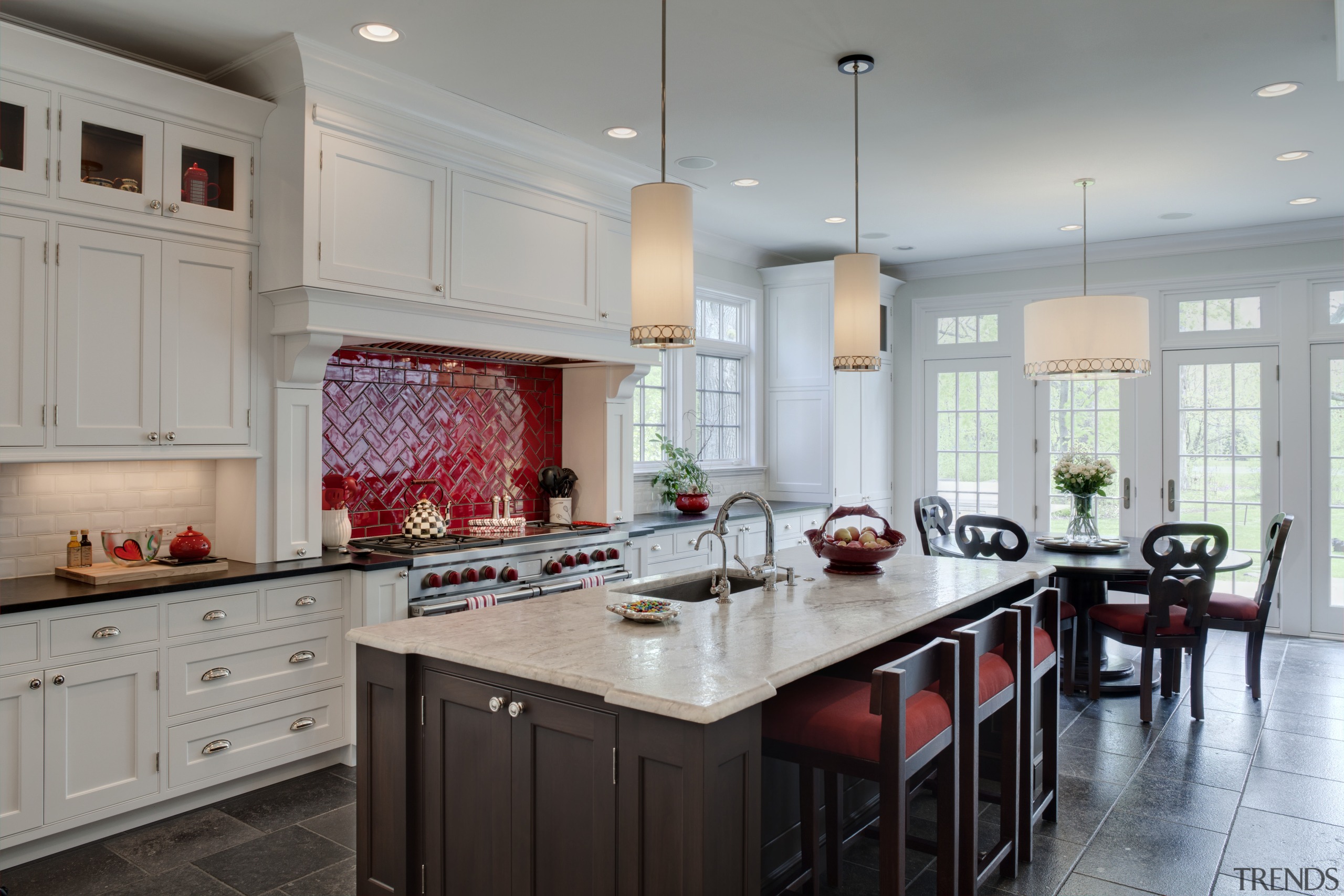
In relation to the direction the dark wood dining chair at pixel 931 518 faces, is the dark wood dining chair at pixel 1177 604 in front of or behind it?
in front

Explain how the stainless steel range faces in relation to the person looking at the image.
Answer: facing the viewer and to the right of the viewer

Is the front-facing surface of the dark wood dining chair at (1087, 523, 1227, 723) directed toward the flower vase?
yes

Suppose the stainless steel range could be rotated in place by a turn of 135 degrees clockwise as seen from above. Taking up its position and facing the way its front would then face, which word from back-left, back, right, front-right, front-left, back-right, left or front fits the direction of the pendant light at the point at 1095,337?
back

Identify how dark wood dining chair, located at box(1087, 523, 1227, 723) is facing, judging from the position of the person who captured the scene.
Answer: facing away from the viewer and to the left of the viewer

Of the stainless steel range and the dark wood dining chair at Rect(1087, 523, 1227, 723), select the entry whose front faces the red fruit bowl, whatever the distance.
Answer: the stainless steel range

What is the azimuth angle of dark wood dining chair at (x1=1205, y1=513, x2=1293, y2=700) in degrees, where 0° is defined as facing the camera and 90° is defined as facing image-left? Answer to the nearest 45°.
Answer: approximately 90°

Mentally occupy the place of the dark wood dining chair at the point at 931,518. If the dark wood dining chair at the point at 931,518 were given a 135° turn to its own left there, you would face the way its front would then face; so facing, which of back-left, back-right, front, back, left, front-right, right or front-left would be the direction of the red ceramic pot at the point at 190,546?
back-left

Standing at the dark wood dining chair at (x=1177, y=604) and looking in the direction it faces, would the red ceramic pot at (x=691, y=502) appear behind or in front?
in front

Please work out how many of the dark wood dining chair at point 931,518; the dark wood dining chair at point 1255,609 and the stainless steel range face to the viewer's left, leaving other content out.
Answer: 1

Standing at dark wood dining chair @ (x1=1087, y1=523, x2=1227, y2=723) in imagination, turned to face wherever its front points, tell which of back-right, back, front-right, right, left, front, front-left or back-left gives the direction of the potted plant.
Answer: front-left

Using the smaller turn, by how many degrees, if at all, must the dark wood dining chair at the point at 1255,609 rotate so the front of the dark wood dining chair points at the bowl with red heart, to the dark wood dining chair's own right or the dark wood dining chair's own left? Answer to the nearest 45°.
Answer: approximately 45° to the dark wood dining chair's own left

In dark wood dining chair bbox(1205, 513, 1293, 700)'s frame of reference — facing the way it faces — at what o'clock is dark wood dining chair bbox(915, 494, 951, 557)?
dark wood dining chair bbox(915, 494, 951, 557) is roughly at 12 o'clock from dark wood dining chair bbox(1205, 513, 1293, 700).

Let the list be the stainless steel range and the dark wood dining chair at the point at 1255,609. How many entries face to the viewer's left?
1

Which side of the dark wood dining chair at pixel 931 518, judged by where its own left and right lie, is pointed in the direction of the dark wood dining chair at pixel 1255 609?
front

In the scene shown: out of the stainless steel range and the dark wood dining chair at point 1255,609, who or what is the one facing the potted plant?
the dark wood dining chair

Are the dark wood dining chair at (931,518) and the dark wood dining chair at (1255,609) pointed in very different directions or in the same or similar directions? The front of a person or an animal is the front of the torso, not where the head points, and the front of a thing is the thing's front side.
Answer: very different directions
